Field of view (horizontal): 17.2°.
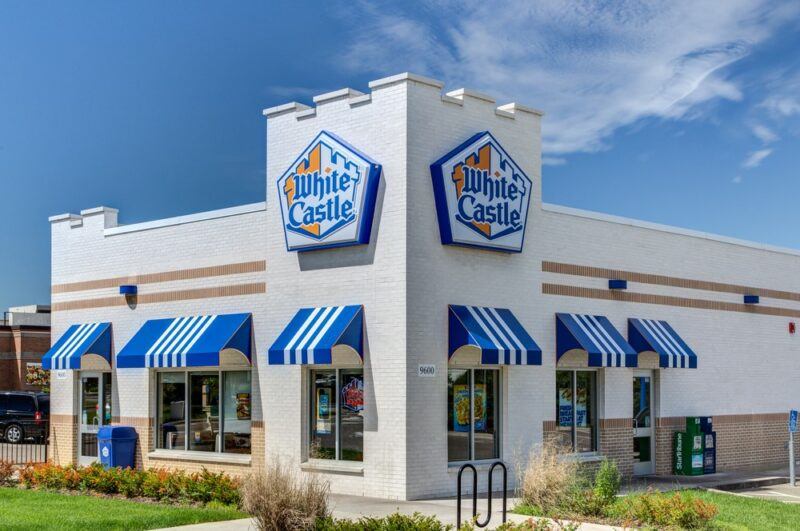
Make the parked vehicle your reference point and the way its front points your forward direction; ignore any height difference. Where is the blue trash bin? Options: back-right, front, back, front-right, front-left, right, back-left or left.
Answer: back-left

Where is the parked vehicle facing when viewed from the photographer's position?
facing away from the viewer and to the left of the viewer

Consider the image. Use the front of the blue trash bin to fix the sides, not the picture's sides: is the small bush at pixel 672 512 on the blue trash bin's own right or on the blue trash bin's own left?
on the blue trash bin's own left

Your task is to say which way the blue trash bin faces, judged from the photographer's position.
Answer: facing the viewer and to the left of the viewer

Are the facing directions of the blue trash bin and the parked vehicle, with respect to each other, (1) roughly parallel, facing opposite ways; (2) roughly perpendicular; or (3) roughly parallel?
roughly perpendicular

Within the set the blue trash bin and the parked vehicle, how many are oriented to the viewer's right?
0

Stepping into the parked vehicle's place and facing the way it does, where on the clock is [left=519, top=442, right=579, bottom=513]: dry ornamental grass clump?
The dry ornamental grass clump is roughly at 7 o'clock from the parked vehicle.

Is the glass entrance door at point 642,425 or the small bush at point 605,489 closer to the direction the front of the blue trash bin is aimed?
the small bush

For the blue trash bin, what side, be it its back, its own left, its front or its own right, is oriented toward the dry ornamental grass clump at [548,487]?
left
